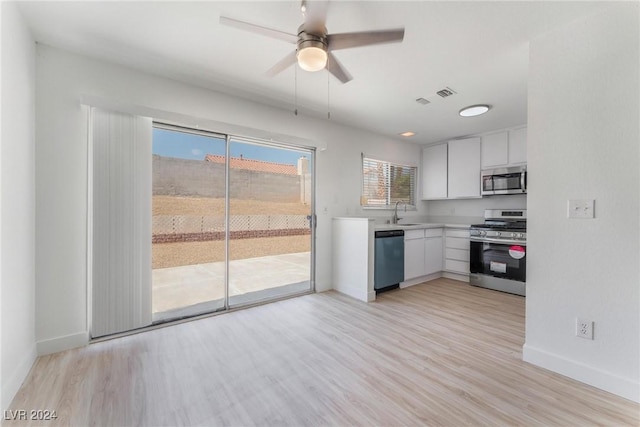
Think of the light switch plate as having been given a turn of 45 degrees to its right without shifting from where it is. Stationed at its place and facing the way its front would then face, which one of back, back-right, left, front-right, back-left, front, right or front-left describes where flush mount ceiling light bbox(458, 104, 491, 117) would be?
right

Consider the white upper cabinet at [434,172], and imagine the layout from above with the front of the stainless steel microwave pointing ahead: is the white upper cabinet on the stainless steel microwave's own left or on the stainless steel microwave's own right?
on the stainless steel microwave's own right

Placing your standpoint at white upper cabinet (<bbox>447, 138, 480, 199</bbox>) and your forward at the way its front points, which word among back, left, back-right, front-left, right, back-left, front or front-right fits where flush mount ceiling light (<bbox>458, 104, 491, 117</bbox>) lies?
front-left
